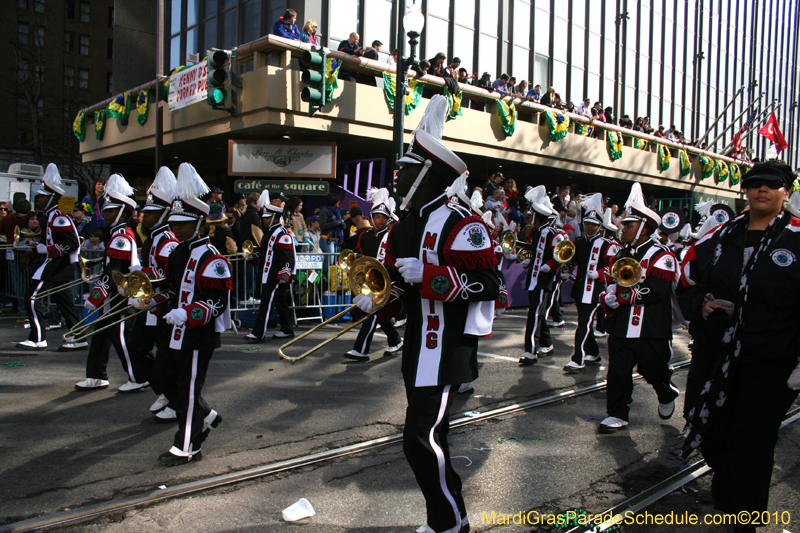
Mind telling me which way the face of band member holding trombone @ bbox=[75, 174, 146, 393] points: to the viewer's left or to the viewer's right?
to the viewer's left

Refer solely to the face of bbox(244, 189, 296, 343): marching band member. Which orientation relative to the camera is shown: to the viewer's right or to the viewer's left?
to the viewer's left

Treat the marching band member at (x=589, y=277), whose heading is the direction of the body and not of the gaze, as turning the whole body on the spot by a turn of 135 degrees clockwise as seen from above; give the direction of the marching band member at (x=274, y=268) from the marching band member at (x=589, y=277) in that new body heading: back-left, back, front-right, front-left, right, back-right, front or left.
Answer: left

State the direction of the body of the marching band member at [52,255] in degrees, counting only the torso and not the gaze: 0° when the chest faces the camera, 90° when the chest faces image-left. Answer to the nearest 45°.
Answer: approximately 90°

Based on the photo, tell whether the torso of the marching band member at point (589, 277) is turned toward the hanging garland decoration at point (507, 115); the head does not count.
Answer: no

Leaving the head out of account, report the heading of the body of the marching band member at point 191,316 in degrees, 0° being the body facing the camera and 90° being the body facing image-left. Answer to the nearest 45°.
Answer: approximately 45°

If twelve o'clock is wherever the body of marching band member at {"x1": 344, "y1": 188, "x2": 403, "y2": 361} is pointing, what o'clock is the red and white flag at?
The red and white flag is roughly at 6 o'clock from the marching band member.

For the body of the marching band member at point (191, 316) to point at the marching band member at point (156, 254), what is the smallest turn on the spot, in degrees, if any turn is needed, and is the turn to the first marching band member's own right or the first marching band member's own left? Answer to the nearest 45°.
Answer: approximately 135° to the first marching band member's own right

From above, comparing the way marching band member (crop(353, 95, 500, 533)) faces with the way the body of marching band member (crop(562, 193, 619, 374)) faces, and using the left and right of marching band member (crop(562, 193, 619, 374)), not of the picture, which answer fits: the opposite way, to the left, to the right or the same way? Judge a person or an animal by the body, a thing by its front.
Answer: the same way

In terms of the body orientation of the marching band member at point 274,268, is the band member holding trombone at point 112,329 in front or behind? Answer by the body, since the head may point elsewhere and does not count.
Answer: in front

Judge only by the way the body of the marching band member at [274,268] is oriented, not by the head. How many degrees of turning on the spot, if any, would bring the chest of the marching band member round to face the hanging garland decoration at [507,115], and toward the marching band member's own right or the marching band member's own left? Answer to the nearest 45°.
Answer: approximately 180°

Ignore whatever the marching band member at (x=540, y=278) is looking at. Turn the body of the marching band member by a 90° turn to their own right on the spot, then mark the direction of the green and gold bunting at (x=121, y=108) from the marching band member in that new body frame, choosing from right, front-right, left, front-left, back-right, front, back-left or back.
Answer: front

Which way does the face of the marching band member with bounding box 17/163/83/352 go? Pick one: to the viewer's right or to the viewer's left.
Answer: to the viewer's left

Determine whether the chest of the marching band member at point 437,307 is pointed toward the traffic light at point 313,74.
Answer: no

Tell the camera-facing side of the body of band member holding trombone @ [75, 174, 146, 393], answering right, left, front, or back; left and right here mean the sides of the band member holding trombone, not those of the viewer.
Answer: left

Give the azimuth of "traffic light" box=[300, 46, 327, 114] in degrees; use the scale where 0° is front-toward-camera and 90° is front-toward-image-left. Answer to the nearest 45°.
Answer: approximately 45°

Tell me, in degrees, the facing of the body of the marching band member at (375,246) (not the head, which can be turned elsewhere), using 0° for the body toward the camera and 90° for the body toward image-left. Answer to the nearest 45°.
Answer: approximately 45°

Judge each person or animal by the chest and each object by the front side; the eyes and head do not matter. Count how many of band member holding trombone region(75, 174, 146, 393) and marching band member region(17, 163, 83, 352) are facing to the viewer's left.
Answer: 2
